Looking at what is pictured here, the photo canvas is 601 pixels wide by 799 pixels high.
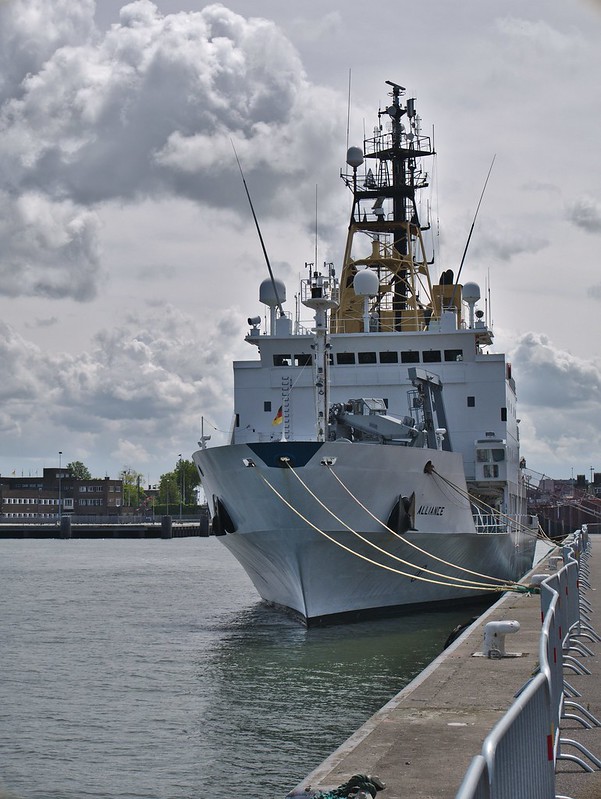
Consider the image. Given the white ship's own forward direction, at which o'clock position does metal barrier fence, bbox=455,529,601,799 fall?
The metal barrier fence is roughly at 12 o'clock from the white ship.

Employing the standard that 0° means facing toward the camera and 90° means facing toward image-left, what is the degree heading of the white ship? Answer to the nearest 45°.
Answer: approximately 0°

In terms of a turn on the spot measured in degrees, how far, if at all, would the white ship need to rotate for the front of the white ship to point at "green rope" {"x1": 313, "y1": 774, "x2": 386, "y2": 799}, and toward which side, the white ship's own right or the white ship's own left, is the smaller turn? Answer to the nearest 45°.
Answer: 0° — it already faces it
